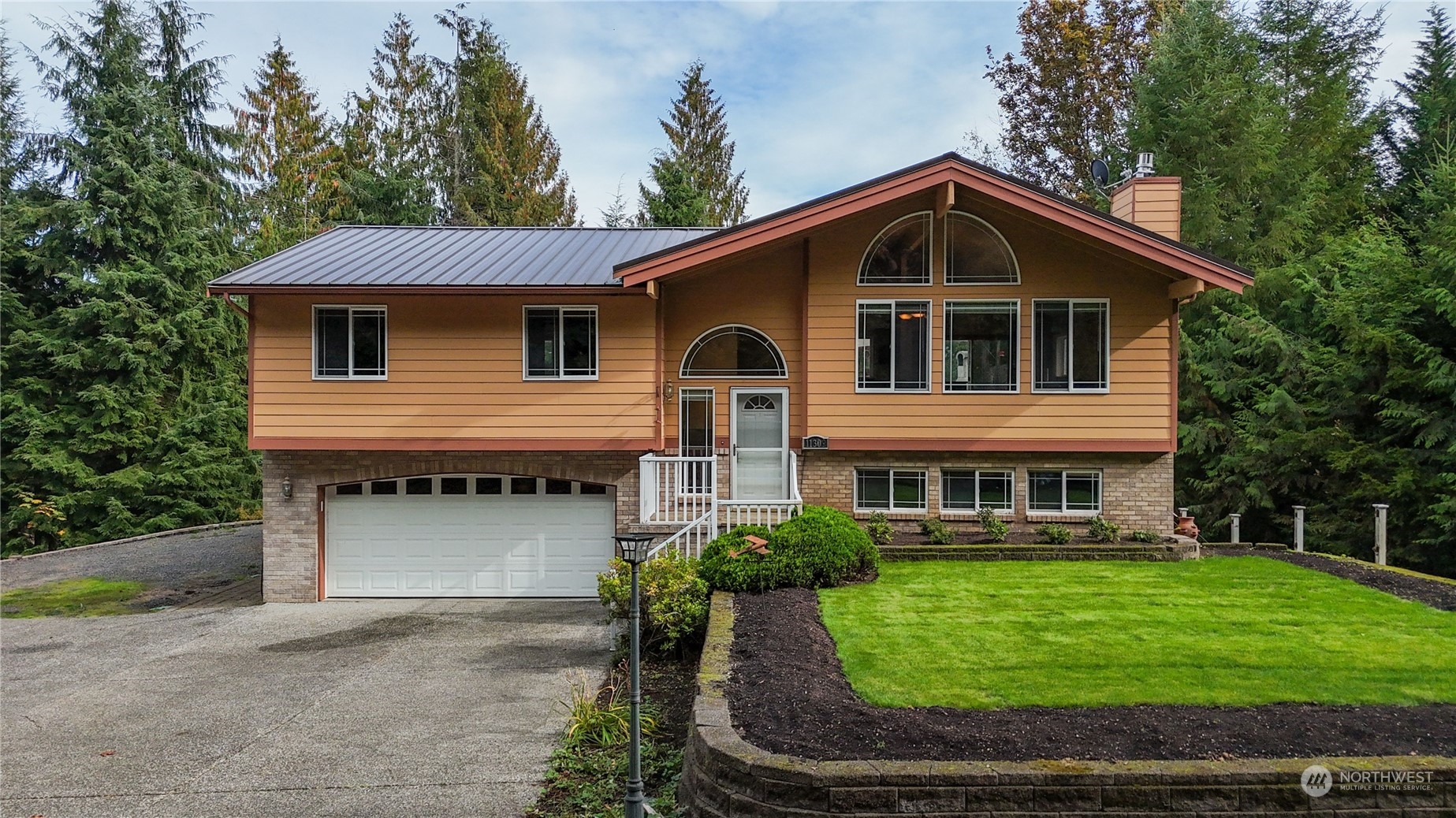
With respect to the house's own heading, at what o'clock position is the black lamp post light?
The black lamp post light is roughly at 12 o'clock from the house.

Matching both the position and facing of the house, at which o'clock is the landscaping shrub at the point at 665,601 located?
The landscaping shrub is roughly at 12 o'clock from the house.

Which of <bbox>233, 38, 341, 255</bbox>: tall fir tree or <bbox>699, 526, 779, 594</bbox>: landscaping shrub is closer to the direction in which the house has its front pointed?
the landscaping shrub

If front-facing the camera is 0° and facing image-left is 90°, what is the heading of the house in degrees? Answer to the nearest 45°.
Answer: approximately 0°

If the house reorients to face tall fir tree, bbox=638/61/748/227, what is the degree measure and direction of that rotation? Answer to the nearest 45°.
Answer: approximately 180°

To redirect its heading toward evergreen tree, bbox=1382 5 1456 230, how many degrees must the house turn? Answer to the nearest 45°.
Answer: approximately 135° to its left

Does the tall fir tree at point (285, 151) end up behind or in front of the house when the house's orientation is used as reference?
behind

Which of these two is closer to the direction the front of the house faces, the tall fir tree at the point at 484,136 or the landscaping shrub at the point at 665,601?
the landscaping shrub

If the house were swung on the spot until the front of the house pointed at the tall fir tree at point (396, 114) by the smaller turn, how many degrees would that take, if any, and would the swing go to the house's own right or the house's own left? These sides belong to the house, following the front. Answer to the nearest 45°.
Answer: approximately 135° to the house's own right

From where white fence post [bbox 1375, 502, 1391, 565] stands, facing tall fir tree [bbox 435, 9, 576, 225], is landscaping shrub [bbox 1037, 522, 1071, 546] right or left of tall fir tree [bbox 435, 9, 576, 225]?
left

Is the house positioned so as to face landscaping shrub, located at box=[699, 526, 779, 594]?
yes

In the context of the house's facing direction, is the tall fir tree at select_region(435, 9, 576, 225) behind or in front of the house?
behind

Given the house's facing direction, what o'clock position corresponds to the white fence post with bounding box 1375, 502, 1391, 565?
The white fence post is roughly at 9 o'clock from the house.

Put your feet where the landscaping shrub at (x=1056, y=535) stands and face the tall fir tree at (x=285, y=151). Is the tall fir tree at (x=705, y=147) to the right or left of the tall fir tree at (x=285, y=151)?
right

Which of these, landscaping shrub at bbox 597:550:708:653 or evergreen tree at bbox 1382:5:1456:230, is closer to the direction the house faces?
the landscaping shrub
